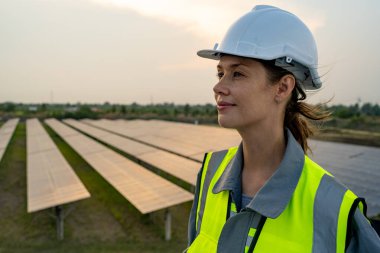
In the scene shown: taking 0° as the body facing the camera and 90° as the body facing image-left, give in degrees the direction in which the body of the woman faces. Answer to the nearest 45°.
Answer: approximately 45°

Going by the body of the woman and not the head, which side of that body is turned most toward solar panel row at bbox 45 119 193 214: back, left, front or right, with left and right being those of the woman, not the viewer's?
right

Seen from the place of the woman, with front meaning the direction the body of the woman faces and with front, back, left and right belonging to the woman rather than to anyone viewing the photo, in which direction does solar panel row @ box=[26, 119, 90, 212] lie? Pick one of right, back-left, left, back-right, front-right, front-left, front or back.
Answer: right

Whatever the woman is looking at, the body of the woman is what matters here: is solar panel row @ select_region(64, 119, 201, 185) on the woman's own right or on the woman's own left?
on the woman's own right

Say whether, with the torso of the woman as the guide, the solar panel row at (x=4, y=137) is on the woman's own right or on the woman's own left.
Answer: on the woman's own right

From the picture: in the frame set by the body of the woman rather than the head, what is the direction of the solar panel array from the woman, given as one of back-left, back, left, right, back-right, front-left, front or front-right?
back-right
